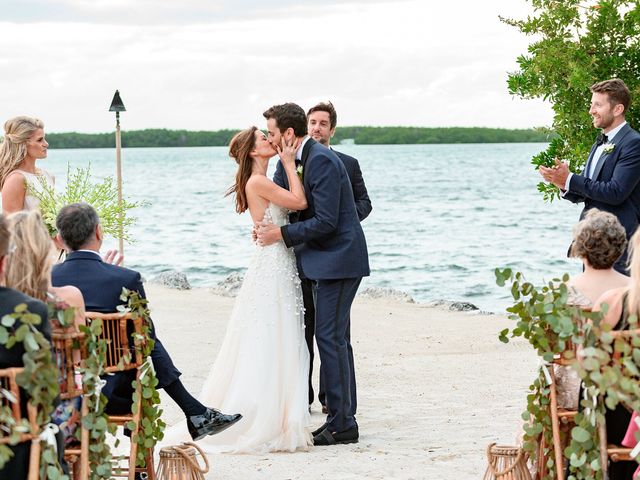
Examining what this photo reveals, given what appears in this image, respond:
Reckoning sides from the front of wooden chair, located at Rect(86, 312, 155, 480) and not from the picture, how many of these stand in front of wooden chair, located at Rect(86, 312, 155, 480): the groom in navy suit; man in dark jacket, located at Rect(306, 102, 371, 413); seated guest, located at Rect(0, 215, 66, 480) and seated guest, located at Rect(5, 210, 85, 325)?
2

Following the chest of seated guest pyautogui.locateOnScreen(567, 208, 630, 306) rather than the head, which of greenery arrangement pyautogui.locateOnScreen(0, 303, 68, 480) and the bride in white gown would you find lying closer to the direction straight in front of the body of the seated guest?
the bride in white gown

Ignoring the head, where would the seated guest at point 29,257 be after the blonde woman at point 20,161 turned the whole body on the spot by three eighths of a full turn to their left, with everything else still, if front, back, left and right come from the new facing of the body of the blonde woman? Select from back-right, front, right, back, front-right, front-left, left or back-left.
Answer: back-left

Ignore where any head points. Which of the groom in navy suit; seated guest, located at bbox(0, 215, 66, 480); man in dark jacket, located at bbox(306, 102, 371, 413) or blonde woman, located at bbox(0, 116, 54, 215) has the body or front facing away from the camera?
the seated guest

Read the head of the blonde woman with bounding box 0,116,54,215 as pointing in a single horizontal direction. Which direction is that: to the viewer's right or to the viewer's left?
to the viewer's right

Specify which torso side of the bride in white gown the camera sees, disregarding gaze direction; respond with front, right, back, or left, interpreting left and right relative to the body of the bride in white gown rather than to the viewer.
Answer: right

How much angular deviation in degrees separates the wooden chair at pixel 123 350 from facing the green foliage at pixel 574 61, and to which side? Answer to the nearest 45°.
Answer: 0° — it already faces it

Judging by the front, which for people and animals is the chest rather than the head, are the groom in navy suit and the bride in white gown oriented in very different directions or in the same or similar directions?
very different directions

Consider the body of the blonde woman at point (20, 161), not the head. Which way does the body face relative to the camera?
to the viewer's right

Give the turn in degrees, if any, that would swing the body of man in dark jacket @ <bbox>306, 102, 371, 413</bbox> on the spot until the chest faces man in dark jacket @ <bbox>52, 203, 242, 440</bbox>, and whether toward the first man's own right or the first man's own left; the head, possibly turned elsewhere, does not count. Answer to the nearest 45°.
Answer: approximately 45° to the first man's own right

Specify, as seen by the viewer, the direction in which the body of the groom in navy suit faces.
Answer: to the viewer's left

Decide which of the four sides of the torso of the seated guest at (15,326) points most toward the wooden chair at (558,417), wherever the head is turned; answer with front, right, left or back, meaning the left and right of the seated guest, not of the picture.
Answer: right

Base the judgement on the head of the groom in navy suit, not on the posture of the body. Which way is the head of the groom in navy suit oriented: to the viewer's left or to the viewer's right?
to the viewer's left
